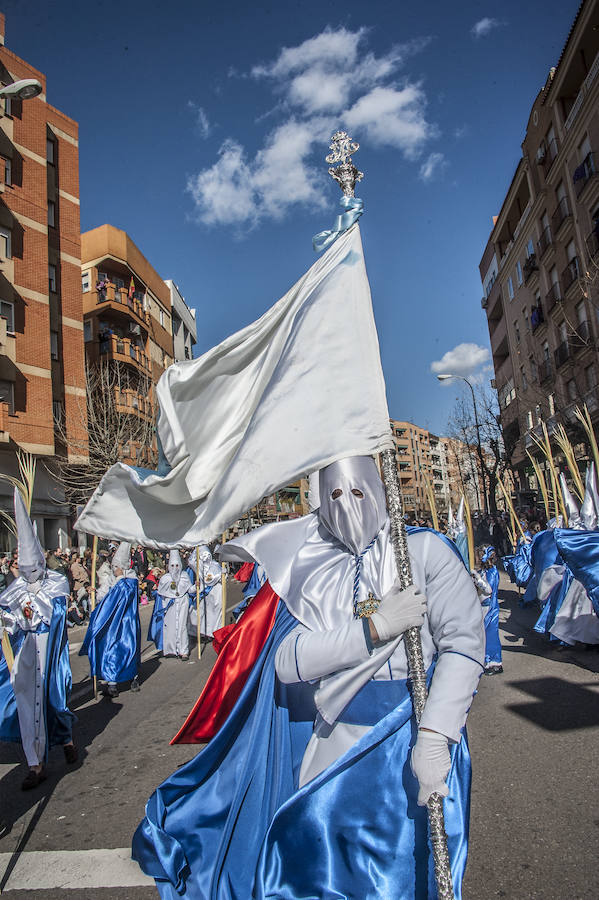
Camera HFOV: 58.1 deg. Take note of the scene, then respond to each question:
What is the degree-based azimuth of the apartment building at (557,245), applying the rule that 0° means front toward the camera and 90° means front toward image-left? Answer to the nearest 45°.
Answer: approximately 90°

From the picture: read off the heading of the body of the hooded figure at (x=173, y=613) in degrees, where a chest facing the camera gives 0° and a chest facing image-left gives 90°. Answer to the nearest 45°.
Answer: approximately 0°

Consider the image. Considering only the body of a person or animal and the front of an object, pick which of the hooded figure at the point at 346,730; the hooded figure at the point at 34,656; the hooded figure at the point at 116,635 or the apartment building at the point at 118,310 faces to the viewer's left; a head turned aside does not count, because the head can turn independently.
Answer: the hooded figure at the point at 116,635

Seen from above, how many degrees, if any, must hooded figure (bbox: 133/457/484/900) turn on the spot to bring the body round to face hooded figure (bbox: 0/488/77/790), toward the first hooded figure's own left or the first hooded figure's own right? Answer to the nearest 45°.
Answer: approximately 135° to the first hooded figure's own right

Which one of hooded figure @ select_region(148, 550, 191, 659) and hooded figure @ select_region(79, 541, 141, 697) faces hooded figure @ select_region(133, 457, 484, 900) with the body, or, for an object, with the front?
hooded figure @ select_region(148, 550, 191, 659)

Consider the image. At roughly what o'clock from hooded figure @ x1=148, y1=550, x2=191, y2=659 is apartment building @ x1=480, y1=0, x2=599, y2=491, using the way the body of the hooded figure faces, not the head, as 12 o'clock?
The apartment building is roughly at 8 o'clock from the hooded figure.

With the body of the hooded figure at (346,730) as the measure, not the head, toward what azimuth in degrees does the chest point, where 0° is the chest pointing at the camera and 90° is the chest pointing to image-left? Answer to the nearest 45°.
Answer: approximately 0°

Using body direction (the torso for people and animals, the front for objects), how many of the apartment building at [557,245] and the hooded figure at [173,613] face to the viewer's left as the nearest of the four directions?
1

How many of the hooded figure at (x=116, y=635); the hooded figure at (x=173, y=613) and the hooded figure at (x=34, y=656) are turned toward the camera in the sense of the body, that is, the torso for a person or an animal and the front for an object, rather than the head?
2

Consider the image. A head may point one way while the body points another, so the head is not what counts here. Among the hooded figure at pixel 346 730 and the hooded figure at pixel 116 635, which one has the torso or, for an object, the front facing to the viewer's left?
the hooded figure at pixel 116 635
